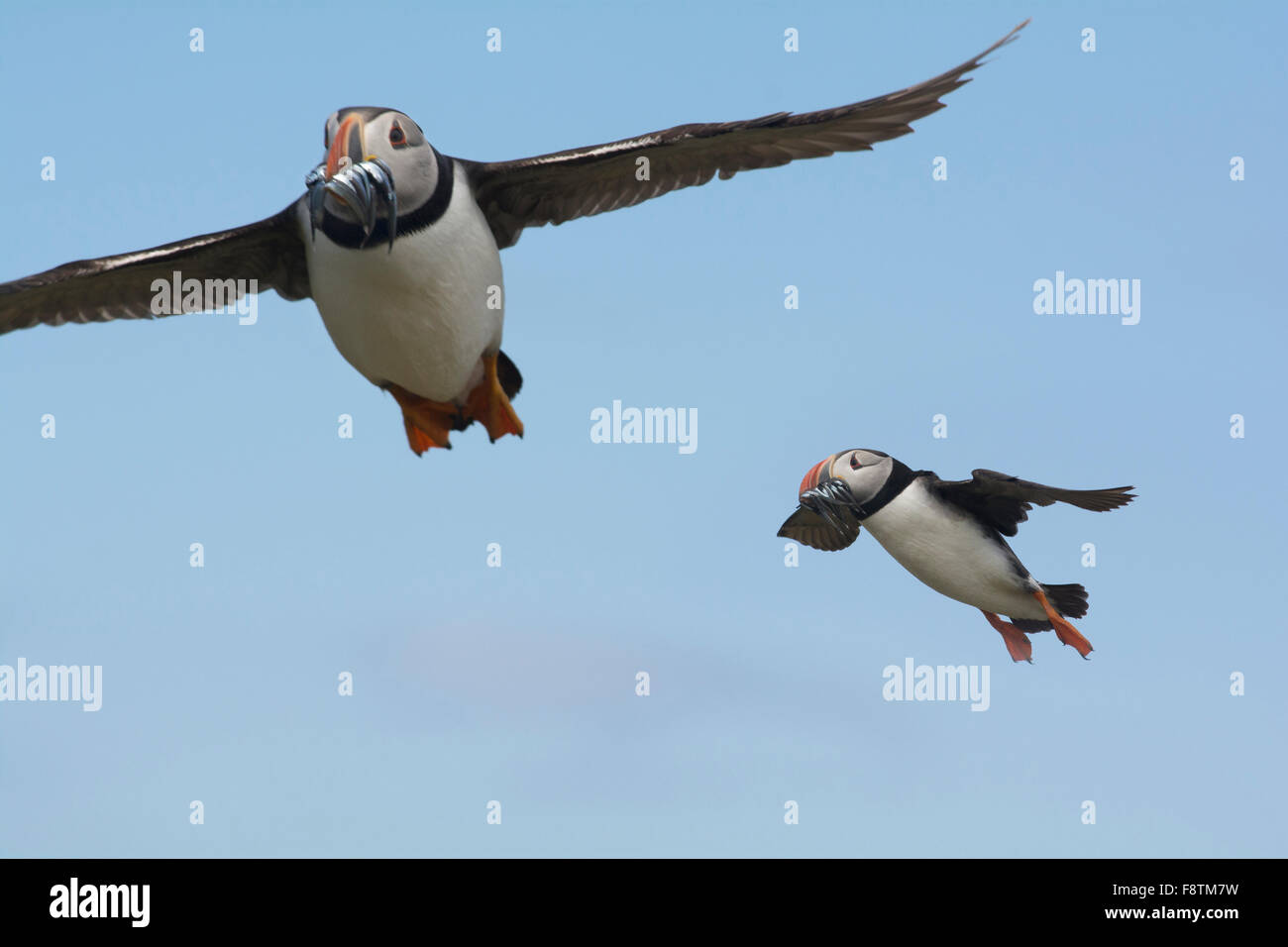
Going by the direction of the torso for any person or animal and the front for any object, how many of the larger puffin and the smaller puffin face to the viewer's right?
0

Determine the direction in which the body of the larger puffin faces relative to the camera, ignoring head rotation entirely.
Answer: toward the camera

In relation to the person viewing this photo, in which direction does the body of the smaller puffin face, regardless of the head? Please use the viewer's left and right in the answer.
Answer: facing the viewer and to the left of the viewer

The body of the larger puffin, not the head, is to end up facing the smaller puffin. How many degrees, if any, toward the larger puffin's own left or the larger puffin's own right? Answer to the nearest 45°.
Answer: approximately 135° to the larger puffin's own left
